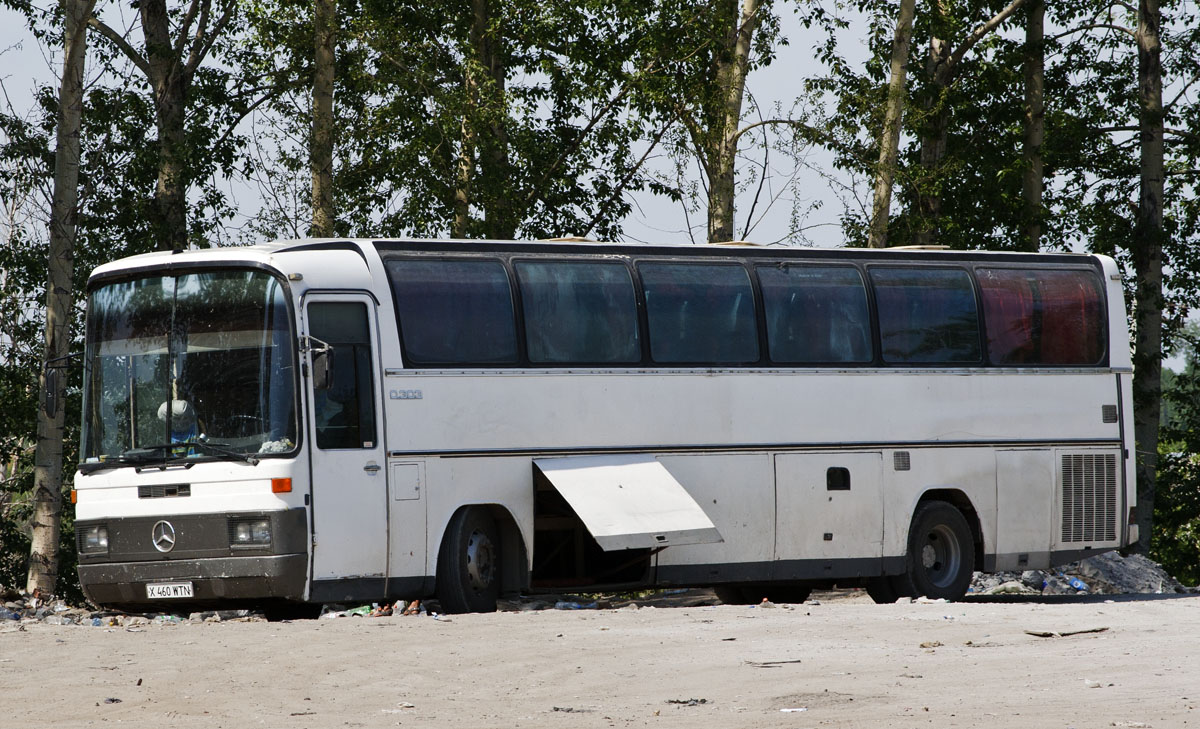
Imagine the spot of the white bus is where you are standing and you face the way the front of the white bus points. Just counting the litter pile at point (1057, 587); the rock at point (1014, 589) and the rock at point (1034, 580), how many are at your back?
3

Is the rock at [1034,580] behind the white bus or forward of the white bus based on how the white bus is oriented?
behind

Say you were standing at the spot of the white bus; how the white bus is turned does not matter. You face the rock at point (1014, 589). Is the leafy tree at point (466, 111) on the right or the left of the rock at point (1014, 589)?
left

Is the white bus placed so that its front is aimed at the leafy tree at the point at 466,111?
no

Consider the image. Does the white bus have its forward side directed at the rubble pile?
no

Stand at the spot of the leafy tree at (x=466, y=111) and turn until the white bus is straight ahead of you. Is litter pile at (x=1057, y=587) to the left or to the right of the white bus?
left

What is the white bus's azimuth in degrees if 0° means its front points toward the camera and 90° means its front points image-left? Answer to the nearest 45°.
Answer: approximately 45°

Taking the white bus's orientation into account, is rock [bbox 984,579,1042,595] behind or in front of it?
behind

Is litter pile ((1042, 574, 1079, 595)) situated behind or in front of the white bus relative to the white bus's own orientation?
behind
